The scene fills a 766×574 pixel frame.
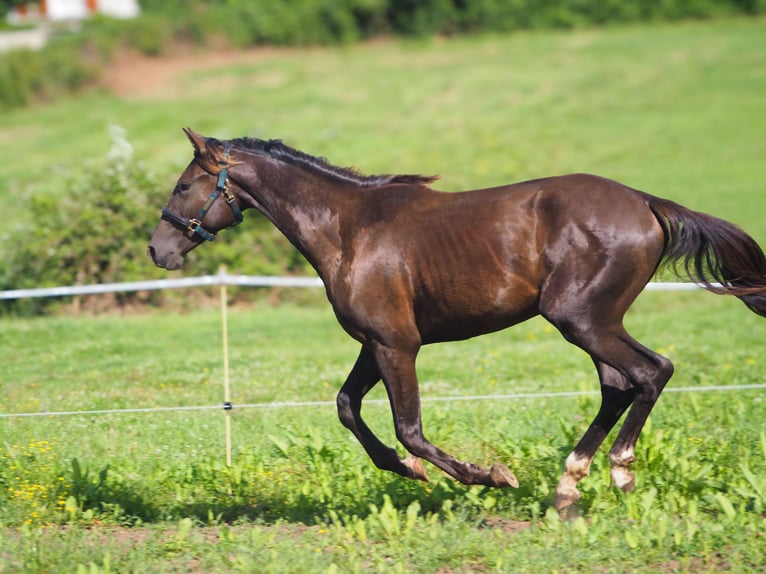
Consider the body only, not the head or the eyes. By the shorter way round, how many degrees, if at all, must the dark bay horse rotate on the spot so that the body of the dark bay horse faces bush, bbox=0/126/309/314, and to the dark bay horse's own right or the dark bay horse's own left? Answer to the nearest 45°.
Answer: approximately 45° to the dark bay horse's own right

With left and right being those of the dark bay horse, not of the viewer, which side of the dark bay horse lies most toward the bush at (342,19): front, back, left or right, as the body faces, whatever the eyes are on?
right

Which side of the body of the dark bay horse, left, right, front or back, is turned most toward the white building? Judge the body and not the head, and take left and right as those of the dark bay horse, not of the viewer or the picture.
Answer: right

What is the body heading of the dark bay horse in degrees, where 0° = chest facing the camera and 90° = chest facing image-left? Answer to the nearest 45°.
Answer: approximately 90°
